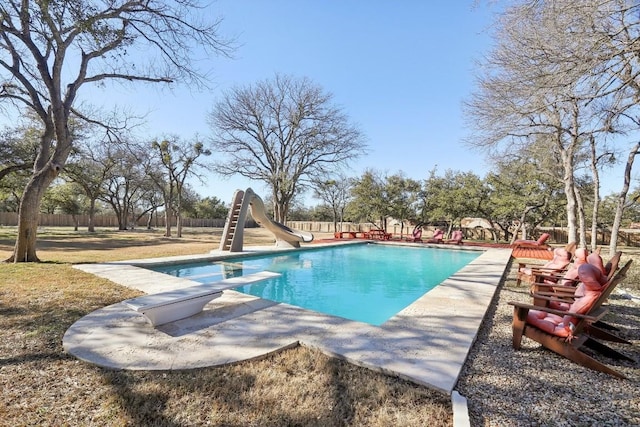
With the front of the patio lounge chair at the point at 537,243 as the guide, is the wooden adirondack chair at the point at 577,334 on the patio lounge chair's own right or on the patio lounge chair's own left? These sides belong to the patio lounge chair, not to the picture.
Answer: on the patio lounge chair's own left

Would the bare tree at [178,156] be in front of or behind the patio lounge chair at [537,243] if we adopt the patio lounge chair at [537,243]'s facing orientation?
in front

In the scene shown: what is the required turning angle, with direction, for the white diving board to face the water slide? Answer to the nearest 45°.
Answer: approximately 45° to its left

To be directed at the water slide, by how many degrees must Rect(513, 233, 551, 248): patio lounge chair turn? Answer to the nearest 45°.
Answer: approximately 45° to its left

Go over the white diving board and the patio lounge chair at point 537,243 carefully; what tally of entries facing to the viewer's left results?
1

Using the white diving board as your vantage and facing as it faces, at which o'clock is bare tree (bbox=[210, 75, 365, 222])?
The bare tree is roughly at 11 o'clock from the white diving board.

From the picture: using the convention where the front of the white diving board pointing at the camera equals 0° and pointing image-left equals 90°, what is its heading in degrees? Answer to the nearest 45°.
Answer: approximately 225°

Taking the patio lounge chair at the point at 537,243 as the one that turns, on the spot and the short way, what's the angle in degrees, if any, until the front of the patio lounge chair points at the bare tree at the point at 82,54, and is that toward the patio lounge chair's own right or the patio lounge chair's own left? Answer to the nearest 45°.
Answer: approximately 45° to the patio lounge chair's own left

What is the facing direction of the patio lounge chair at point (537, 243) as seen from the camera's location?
facing to the left of the viewer

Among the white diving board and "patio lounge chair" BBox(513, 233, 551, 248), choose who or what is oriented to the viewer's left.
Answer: the patio lounge chair

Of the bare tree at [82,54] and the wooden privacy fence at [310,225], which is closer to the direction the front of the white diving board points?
the wooden privacy fence
